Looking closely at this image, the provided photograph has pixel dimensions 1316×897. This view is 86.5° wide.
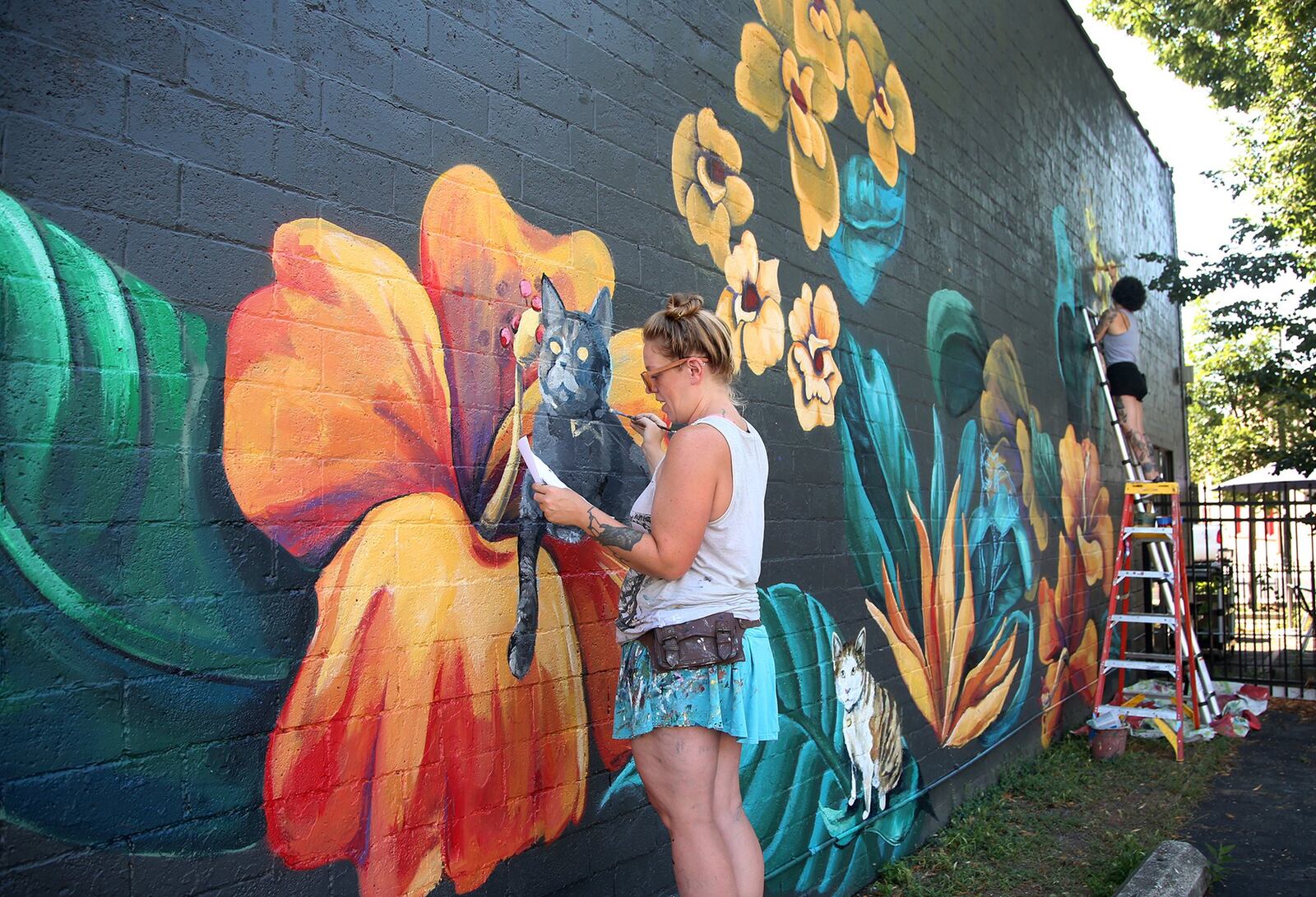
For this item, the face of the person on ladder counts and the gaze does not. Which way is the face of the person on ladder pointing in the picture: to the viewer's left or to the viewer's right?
to the viewer's left

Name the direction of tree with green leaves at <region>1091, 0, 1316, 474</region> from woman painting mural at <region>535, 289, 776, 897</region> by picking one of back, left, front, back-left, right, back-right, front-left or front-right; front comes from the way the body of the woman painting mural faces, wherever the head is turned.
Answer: back-right

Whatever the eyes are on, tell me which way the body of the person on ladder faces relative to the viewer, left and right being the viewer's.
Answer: facing away from the viewer and to the left of the viewer

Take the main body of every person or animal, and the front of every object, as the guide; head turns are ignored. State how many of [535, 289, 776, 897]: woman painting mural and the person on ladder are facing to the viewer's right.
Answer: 0

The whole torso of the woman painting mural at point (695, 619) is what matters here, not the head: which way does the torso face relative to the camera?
to the viewer's left

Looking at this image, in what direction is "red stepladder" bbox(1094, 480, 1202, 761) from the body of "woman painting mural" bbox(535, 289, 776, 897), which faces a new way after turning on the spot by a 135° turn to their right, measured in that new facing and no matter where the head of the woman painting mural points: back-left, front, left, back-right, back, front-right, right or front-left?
front
